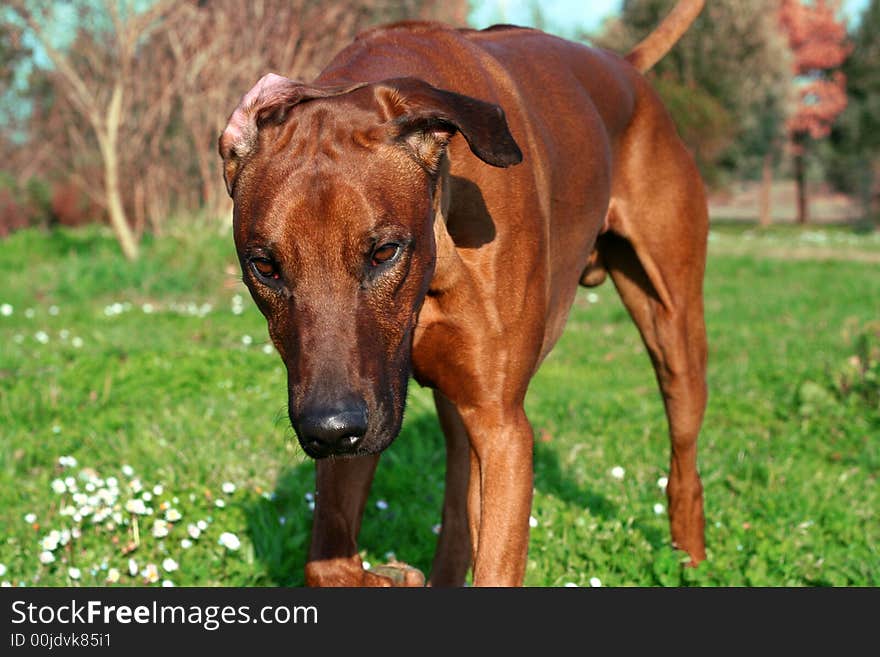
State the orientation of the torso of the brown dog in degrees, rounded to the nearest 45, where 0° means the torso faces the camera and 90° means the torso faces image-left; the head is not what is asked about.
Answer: approximately 45°

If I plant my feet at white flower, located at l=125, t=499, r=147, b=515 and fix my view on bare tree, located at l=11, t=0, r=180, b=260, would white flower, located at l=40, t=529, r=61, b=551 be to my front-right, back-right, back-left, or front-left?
back-left

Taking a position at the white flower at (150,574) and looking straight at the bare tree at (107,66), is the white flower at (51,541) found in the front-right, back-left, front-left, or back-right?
front-left

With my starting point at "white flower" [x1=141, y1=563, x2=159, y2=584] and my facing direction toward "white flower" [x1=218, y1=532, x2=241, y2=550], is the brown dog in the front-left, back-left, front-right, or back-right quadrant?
front-right

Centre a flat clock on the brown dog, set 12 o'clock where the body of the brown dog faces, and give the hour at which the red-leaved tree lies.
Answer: The red-leaved tree is roughly at 5 o'clock from the brown dog.

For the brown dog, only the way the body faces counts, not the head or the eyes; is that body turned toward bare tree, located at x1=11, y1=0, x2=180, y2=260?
no

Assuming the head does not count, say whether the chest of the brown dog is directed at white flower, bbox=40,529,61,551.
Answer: no

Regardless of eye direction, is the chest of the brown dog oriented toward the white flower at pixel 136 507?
no

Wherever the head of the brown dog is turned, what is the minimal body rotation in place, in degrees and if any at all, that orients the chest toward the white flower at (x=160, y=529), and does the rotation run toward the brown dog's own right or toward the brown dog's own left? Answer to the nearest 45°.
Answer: approximately 90° to the brown dog's own right

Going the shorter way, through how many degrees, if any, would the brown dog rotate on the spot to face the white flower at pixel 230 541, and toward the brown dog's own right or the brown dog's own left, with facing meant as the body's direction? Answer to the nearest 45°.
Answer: approximately 90° to the brown dog's own right

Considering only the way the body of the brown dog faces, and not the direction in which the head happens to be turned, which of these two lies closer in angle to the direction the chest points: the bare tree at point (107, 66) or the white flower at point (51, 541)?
the white flower
